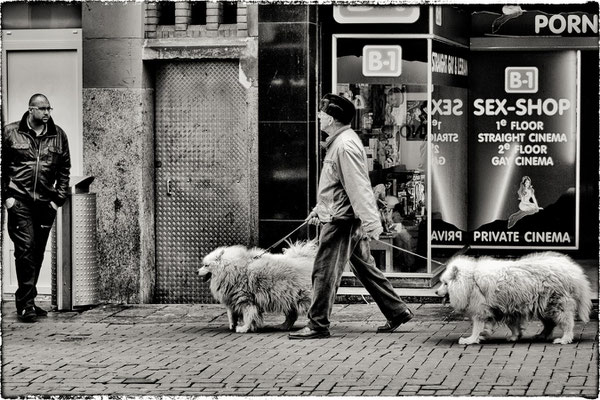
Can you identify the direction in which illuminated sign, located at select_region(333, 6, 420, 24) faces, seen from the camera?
facing the viewer

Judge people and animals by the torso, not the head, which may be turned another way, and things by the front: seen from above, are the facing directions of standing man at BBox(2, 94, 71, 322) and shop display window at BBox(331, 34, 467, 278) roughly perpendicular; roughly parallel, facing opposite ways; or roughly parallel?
roughly parallel

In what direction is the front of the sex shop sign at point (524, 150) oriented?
toward the camera

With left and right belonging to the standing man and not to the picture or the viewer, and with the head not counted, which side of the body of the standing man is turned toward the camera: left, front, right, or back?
front

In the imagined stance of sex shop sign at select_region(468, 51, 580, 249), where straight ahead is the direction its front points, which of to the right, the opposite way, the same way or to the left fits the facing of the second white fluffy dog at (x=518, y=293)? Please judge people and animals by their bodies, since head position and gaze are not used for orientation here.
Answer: to the right

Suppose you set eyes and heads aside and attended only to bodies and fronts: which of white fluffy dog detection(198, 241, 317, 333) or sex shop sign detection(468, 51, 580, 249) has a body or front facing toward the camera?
the sex shop sign

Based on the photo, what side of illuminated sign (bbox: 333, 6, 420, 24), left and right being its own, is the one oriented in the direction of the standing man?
right

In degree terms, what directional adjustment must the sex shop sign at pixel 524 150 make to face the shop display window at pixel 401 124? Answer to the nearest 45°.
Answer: approximately 45° to its right

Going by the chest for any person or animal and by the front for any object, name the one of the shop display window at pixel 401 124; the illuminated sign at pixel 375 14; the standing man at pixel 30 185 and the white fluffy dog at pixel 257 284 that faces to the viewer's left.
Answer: the white fluffy dog

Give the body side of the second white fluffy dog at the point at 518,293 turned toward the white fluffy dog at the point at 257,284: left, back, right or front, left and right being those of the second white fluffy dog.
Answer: front

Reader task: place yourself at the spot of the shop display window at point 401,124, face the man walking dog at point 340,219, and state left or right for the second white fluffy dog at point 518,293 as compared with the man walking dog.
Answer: left

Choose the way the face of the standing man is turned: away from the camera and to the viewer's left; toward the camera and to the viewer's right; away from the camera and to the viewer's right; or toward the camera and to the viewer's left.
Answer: toward the camera and to the viewer's right

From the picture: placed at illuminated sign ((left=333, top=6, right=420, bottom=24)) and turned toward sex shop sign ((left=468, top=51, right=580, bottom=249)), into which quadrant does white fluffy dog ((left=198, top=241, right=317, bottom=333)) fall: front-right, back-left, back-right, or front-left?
back-right

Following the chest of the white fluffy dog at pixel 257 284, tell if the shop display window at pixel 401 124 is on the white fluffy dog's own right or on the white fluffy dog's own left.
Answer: on the white fluffy dog's own right

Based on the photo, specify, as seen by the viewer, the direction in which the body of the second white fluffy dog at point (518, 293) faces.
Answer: to the viewer's left

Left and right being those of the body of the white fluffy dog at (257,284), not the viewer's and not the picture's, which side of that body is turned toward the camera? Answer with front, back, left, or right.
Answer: left

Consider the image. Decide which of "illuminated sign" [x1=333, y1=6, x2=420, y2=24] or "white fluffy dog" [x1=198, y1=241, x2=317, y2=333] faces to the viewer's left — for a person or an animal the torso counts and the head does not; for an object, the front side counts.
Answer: the white fluffy dog

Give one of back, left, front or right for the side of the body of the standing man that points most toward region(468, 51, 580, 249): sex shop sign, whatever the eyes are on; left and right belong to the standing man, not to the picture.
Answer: left
